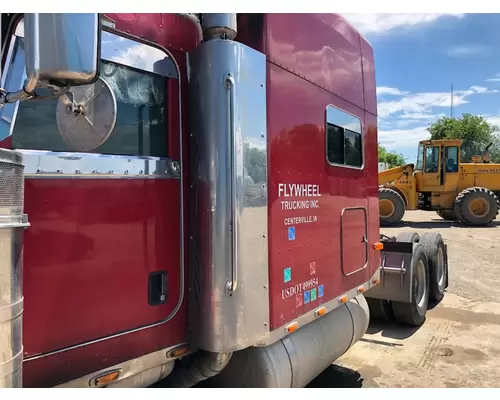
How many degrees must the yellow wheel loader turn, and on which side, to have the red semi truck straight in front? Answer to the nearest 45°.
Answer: approximately 90° to its left

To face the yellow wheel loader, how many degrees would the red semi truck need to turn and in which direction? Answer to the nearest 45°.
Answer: approximately 180°

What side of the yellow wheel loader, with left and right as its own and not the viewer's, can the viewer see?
left

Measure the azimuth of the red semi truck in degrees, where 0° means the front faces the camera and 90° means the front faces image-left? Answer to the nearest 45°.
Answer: approximately 45°
